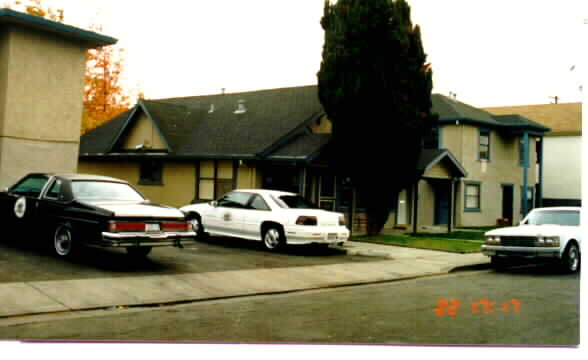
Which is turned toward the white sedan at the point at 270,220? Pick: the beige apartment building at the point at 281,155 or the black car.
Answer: the beige apartment building

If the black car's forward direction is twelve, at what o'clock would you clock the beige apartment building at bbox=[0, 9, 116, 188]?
The beige apartment building is roughly at 1 o'clock from the black car.

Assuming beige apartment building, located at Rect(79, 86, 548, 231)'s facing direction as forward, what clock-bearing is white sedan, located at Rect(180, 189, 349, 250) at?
The white sedan is roughly at 12 o'clock from the beige apartment building.

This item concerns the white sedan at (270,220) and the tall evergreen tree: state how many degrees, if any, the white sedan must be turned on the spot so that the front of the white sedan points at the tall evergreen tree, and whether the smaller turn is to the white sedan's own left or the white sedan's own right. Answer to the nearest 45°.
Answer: approximately 90° to the white sedan's own right

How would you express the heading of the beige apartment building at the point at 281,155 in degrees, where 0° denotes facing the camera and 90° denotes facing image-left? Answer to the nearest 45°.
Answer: approximately 0°

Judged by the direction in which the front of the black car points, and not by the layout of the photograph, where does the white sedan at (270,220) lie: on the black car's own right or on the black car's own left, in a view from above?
on the black car's own right

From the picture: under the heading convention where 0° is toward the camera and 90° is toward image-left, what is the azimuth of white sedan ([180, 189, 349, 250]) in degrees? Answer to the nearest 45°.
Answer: approximately 135°
